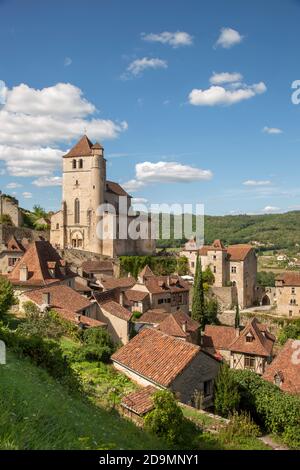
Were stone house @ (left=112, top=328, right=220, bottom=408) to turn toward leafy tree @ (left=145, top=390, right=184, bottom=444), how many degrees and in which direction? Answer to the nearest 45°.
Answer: approximately 45° to its right

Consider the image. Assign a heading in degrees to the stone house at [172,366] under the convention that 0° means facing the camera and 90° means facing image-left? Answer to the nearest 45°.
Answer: approximately 315°

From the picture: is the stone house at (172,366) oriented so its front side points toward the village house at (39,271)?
no

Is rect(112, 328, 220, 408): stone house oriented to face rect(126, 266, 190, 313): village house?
no

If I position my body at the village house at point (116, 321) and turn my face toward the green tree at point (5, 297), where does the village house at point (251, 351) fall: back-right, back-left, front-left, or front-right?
back-left

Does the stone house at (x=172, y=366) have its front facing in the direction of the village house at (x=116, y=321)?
no

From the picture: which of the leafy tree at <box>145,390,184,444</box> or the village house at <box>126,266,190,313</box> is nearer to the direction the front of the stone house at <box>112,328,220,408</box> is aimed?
the leafy tree

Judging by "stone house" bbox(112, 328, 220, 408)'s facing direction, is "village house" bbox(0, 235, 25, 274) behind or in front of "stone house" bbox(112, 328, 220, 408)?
behind

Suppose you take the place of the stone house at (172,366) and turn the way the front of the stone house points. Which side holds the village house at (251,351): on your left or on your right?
on your left

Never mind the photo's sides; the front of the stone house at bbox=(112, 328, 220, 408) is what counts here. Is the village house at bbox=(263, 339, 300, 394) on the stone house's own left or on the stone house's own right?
on the stone house's own left

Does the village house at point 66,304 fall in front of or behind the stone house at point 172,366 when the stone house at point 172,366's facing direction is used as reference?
behind

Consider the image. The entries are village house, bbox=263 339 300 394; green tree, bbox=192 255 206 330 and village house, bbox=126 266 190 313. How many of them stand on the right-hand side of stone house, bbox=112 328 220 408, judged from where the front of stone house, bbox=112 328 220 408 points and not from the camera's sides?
0
